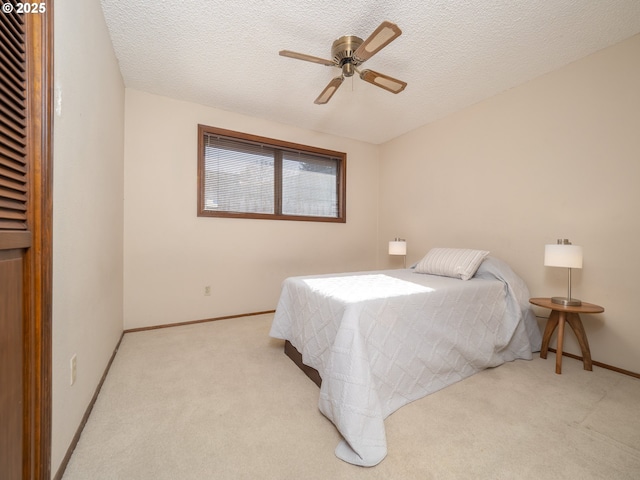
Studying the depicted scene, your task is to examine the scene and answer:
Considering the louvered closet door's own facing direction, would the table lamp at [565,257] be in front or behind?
in front

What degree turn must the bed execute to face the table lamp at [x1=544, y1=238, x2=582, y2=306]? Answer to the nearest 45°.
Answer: approximately 180°

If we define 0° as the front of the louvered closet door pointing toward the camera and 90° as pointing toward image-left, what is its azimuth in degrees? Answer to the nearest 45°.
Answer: approximately 270°

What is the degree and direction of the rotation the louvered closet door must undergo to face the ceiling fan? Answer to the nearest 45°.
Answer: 0° — it already faces it

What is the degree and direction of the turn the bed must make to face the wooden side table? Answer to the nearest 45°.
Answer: approximately 180°

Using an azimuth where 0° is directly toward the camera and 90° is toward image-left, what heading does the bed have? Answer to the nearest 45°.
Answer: approximately 45°

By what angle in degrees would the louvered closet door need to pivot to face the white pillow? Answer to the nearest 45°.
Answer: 0° — it already faces it
